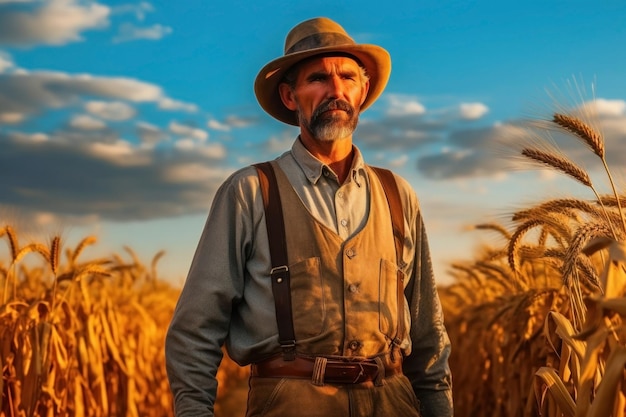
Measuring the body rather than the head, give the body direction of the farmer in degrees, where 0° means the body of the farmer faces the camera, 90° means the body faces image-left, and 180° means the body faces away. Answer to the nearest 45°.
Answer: approximately 315°
